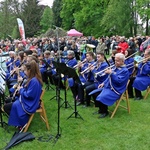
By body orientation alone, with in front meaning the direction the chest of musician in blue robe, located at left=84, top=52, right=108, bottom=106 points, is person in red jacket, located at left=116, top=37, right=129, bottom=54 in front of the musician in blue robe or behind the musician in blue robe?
behind

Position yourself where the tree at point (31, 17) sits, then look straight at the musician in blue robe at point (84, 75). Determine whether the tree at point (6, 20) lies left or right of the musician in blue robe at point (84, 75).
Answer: right

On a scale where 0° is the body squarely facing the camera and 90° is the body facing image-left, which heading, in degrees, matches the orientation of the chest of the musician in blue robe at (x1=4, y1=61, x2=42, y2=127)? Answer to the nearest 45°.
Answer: approximately 90°

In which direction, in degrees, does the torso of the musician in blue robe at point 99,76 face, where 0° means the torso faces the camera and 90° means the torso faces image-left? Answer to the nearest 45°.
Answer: approximately 45°

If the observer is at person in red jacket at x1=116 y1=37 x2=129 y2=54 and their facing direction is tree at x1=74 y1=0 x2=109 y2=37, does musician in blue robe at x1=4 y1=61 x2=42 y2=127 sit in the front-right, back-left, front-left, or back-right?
back-left
